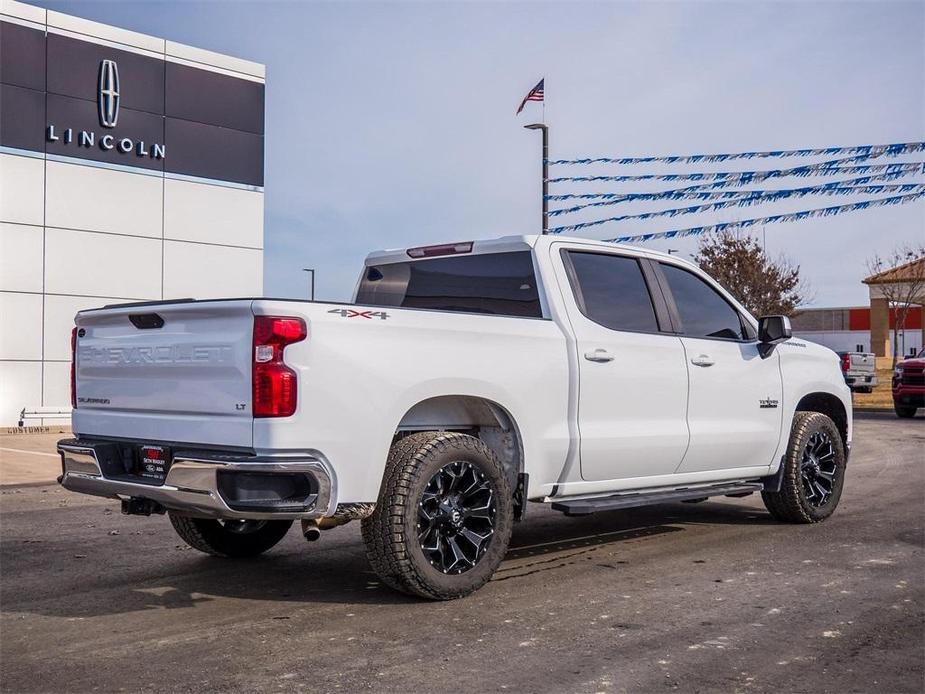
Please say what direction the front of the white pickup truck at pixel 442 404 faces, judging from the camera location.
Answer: facing away from the viewer and to the right of the viewer

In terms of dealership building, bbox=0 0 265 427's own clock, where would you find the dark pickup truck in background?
The dark pickup truck in background is roughly at 11 o'clock from the dealership building.

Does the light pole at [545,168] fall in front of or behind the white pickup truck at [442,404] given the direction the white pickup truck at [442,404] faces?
in front

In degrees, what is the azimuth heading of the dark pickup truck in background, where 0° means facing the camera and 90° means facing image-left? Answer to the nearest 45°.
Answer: approximately 45°

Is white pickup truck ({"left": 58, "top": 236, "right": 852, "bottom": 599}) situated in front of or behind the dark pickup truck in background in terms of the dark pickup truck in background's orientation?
in front

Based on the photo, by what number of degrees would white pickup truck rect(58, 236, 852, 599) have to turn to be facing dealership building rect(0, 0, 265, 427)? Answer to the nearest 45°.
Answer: approximately 90° to its left

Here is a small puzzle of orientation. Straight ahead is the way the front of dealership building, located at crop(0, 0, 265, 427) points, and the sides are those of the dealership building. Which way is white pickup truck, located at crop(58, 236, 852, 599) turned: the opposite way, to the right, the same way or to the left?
to the left
